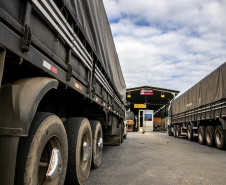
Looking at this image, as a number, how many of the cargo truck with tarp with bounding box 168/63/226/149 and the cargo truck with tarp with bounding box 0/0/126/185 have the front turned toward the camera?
0

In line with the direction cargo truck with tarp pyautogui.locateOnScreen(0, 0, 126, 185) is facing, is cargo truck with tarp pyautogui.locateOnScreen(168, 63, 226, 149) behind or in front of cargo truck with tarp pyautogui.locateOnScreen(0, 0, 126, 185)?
in front

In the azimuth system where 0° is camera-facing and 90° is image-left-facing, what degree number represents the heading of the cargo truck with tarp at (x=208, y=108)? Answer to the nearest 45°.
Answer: approximately 135°

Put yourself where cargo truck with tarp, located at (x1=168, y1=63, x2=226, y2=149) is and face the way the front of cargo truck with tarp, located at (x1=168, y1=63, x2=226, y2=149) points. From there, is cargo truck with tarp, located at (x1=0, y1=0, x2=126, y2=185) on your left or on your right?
on your left

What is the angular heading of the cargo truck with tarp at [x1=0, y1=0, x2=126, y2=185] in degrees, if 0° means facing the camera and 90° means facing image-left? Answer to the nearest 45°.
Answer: approximately 225°
